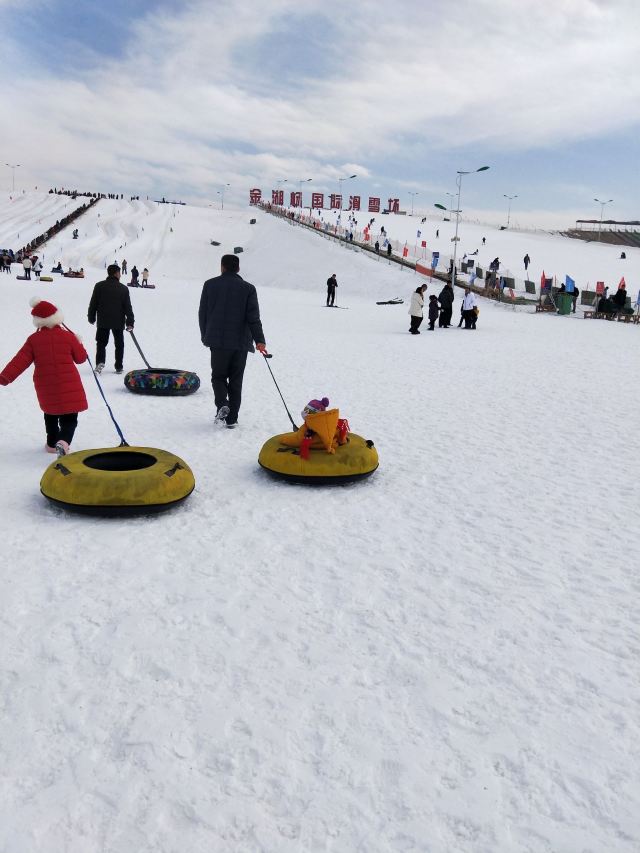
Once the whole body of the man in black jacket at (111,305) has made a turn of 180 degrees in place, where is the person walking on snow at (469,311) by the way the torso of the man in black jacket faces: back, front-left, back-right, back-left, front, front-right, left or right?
back-left

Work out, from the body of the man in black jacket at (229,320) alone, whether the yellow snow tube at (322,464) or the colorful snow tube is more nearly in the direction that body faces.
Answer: the colorful snow tube

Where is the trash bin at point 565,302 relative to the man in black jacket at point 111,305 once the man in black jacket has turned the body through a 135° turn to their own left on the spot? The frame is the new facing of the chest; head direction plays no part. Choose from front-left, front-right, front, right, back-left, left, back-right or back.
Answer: back

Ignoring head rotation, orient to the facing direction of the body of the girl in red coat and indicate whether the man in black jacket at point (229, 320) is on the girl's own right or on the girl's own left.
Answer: on the girl's own right

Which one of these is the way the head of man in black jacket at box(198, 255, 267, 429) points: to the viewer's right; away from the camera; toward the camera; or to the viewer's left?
away from the camera

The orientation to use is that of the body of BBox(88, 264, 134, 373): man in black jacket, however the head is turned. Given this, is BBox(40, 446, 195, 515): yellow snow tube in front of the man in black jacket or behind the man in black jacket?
behind

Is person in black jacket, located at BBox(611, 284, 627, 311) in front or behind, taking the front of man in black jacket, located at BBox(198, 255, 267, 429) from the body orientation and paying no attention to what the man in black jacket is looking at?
in front

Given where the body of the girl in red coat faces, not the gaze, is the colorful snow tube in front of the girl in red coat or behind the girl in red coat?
in front

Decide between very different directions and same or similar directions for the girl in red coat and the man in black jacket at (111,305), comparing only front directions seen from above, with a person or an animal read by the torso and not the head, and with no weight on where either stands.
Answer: same or similar directions

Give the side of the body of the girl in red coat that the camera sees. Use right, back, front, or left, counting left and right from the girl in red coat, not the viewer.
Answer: back

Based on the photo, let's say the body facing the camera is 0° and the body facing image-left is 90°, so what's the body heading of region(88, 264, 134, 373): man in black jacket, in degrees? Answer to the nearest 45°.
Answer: approximately 180°

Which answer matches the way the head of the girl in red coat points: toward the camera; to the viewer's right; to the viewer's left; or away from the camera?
away from the camera

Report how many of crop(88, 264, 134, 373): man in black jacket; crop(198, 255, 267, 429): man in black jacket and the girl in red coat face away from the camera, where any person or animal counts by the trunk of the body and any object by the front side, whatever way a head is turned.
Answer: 3

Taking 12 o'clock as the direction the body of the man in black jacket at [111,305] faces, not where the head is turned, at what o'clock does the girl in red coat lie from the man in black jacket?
The girl in red coat is roughly at 6 o'clock from the man in black jacket.

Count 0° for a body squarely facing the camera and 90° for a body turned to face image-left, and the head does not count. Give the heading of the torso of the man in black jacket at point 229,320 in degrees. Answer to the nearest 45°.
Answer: approximately 180°

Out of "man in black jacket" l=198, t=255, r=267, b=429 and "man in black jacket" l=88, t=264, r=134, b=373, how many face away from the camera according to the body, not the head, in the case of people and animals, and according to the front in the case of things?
2
